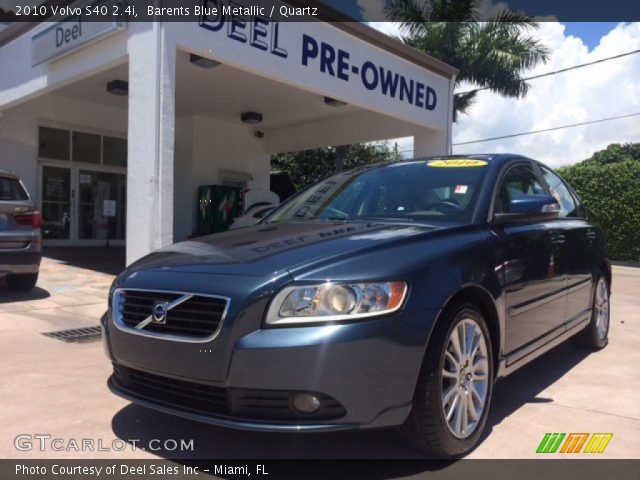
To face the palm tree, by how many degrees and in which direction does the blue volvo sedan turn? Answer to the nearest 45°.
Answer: approximately 135° to its right

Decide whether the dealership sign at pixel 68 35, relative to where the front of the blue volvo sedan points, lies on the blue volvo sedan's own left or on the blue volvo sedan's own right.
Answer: on the blue volvo sedan's own right

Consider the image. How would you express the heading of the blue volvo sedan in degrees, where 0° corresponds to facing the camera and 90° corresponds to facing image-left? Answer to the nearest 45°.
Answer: approximately 45°

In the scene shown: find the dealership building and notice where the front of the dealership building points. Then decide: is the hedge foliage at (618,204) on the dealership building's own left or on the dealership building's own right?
on the dealership building's own left

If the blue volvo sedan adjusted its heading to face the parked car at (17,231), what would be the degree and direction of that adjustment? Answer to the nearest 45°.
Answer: approximately 90° to its right

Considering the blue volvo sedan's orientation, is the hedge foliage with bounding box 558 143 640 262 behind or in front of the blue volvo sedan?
behind

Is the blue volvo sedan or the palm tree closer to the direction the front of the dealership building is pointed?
the blue volvo sedan

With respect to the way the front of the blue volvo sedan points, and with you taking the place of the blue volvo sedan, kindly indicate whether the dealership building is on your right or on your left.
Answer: on your right
